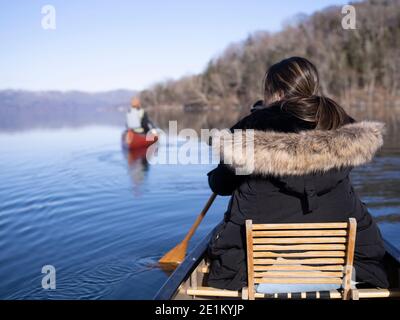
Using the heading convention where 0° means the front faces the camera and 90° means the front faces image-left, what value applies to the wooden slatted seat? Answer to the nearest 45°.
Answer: approximately 180°

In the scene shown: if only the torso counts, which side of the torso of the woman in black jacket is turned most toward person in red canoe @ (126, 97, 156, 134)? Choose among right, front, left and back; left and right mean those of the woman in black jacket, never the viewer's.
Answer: front

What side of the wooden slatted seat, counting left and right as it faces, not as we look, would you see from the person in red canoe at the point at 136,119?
front

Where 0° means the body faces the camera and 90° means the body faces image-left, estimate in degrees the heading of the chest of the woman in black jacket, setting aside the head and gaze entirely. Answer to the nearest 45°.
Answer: approximately 180°
